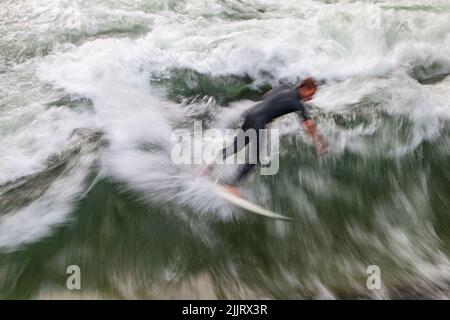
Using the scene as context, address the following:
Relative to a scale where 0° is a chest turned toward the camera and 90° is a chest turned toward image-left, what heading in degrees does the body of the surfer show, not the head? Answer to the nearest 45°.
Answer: approximately 270°
